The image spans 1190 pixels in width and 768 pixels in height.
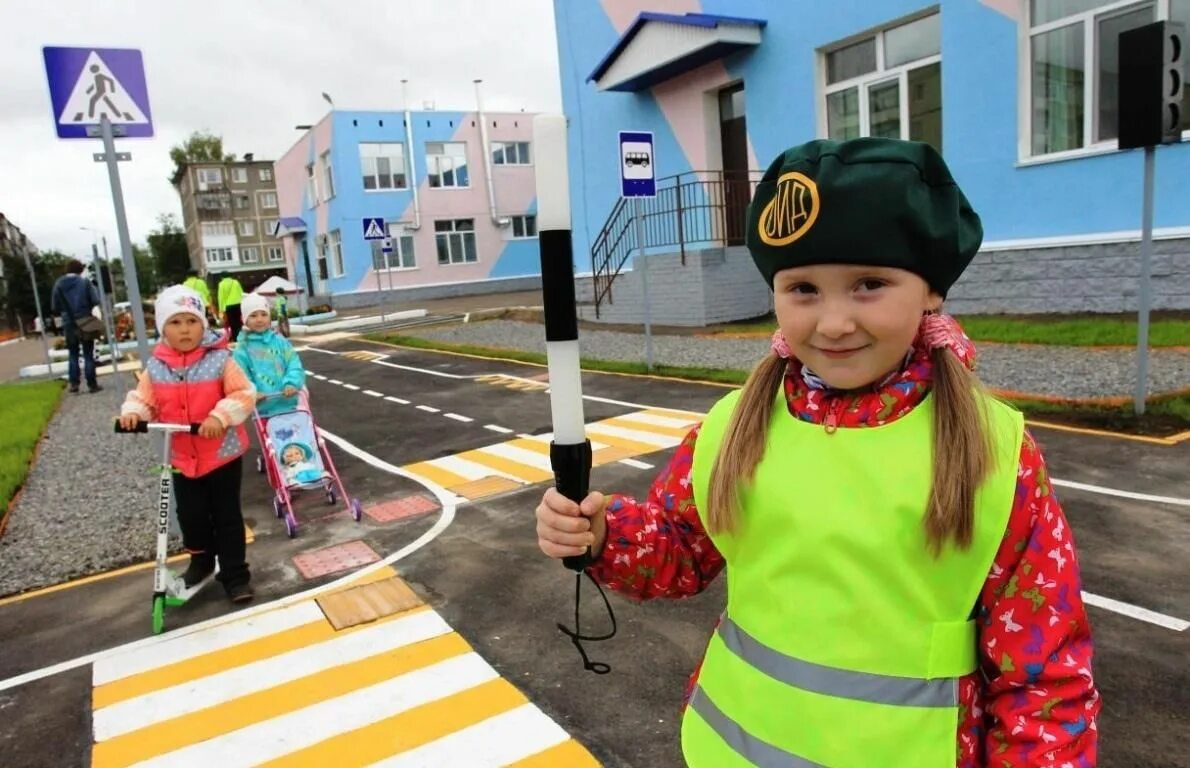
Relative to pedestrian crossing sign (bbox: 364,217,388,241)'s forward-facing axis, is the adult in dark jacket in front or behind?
in front

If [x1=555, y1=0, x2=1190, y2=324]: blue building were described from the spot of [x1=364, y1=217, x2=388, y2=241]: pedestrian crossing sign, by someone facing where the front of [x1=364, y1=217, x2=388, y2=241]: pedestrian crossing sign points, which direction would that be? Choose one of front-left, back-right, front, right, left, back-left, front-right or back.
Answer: front-left

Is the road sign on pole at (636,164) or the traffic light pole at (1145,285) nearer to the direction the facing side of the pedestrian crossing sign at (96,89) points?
the traffic light pole

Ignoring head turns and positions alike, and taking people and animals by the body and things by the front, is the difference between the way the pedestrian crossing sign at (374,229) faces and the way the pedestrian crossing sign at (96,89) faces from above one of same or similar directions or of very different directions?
same or similar directions

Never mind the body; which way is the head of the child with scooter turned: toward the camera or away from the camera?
toward the camera

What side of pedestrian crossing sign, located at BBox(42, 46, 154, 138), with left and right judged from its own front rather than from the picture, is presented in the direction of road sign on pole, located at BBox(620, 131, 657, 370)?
left

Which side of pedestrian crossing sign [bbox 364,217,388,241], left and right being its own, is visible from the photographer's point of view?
front

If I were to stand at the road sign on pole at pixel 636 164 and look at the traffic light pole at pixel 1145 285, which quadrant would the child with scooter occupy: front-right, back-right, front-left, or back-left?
front-right

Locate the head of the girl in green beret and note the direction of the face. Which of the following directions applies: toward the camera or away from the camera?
toward the camera

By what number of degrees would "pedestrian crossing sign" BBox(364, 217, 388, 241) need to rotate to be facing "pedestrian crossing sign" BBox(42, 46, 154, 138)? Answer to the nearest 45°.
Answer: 0° — it already faces it

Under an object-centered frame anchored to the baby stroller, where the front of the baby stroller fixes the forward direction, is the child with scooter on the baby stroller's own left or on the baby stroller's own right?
on the baby stroller's own right

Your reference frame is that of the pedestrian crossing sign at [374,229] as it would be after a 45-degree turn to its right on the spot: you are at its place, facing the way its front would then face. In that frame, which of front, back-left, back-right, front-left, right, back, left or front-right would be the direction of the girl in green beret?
front-left

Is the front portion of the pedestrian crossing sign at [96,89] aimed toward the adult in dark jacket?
no

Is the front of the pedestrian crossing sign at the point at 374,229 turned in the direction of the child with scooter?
yes

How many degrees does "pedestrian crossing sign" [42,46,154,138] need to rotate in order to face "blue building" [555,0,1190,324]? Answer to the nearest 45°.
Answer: approximately 90° to its left

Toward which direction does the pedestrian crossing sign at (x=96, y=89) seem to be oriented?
toward the camera
